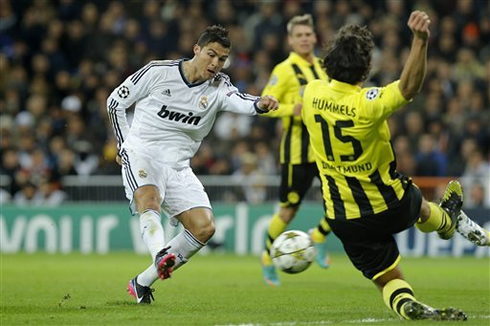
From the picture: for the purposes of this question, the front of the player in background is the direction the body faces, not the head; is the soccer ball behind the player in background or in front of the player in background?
in front

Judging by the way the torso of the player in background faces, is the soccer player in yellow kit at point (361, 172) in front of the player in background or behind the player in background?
in front

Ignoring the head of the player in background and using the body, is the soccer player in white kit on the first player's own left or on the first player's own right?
on the first player's own right
